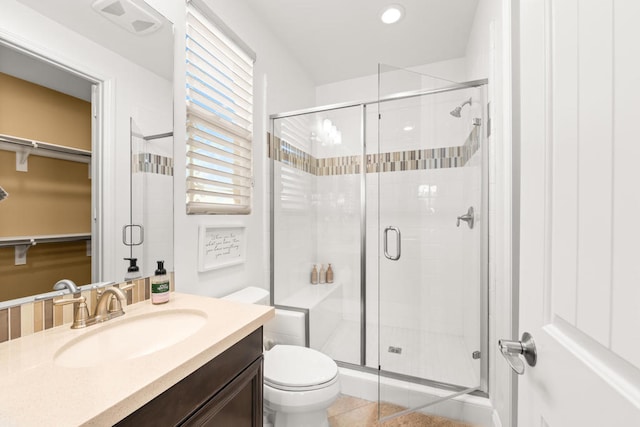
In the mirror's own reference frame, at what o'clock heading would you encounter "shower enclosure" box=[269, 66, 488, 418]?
The shower enclosure is roughly at 11 o'clock from the mirror.

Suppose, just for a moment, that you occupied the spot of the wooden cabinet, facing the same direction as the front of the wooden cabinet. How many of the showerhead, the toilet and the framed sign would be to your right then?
0

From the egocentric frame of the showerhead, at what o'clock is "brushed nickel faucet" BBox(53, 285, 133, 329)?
The brushed nickel faucet is roughly at 10 o'clock from the showerhead.

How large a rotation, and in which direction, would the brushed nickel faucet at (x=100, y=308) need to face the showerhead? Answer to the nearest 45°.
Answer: approximately 45° to its left

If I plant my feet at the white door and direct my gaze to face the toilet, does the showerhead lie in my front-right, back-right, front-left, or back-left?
front-right

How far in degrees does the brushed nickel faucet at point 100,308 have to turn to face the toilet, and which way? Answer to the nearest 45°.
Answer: approximately 45° to its left

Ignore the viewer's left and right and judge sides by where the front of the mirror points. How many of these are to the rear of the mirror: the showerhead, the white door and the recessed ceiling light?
0

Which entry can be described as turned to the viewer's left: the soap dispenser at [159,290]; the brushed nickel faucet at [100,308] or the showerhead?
the showerhead

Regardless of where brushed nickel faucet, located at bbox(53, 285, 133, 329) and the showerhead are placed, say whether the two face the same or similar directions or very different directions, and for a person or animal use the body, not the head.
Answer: very different directions

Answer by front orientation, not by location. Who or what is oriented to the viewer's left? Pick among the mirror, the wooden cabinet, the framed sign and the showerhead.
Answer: the showerhead

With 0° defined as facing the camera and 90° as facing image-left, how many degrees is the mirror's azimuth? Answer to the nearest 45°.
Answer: approximately 315°

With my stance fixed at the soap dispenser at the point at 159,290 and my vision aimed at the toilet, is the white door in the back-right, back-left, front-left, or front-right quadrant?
front-right

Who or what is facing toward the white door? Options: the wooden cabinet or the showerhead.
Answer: the wooden cabinet
